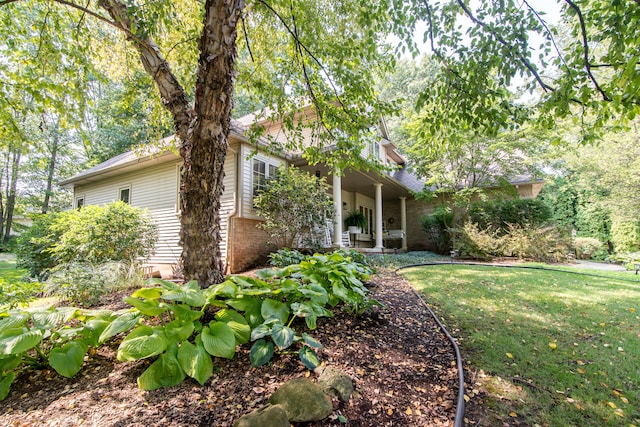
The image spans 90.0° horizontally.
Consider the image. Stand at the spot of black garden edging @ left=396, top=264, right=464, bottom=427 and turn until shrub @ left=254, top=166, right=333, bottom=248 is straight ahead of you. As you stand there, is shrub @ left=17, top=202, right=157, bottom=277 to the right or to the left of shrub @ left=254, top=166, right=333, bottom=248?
left

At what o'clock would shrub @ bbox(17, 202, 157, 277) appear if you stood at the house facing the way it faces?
The shrub is roughly at 3 o'clock from the house.

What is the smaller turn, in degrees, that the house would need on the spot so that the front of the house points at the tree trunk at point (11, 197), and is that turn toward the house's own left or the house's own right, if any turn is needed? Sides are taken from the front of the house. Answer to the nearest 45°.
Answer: approximately 180°

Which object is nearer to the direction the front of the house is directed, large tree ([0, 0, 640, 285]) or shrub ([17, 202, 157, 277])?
the large tree

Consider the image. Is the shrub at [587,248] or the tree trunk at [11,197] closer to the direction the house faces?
the shrub

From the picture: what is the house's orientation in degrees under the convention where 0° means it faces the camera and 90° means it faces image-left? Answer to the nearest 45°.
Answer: approximately 315°
